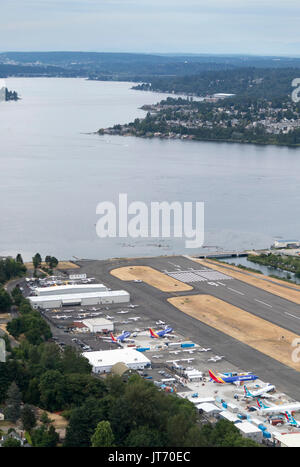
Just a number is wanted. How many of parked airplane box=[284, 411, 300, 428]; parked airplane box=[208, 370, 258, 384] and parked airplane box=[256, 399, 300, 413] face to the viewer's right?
3

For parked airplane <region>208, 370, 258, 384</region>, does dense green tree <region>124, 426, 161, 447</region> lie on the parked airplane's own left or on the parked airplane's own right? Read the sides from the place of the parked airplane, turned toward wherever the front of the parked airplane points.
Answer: on the parked airplane's own right

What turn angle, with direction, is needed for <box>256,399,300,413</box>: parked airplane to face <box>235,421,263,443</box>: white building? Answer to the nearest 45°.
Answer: approximately 90° to its right

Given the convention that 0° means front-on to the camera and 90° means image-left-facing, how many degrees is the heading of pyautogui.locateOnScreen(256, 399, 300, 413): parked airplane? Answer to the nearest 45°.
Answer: approximately 270°

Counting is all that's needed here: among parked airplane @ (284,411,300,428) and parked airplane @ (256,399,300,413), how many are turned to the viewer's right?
2

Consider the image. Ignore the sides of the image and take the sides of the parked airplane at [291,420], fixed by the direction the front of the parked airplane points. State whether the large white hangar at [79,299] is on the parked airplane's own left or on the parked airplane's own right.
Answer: on the parked airplane's own left

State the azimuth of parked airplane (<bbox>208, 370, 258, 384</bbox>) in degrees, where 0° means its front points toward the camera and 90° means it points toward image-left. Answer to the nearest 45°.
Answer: approximately 270°

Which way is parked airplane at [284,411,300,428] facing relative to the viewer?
to the viewer's right

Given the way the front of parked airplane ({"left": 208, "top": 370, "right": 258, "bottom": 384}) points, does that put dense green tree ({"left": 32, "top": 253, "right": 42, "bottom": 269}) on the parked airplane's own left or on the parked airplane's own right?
on the parked airplane's own left
